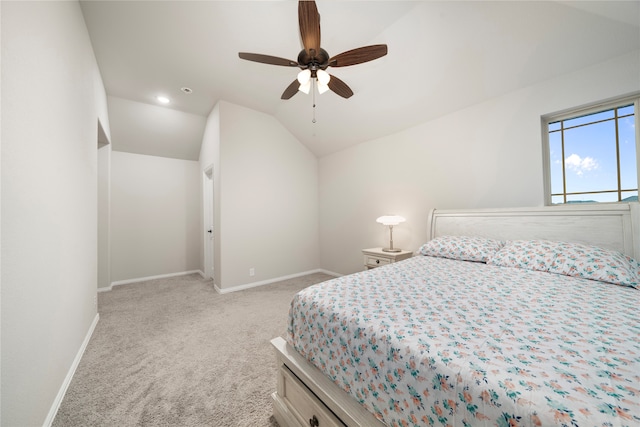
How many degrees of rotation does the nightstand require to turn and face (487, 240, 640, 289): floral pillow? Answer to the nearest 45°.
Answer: approximately 90° to its left

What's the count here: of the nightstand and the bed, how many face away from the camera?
0

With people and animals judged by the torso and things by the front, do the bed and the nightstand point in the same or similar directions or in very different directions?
same or similar directions

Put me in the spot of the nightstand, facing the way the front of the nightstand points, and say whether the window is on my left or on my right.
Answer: on my left

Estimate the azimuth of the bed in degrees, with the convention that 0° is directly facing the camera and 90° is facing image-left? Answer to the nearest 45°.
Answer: approximately 45°

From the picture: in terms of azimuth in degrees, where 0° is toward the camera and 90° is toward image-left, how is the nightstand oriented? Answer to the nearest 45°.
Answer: approximately 45°

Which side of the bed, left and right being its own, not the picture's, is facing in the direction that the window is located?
back

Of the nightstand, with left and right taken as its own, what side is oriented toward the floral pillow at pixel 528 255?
left

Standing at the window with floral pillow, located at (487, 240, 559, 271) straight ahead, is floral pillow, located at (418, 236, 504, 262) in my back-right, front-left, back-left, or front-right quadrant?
front-right
